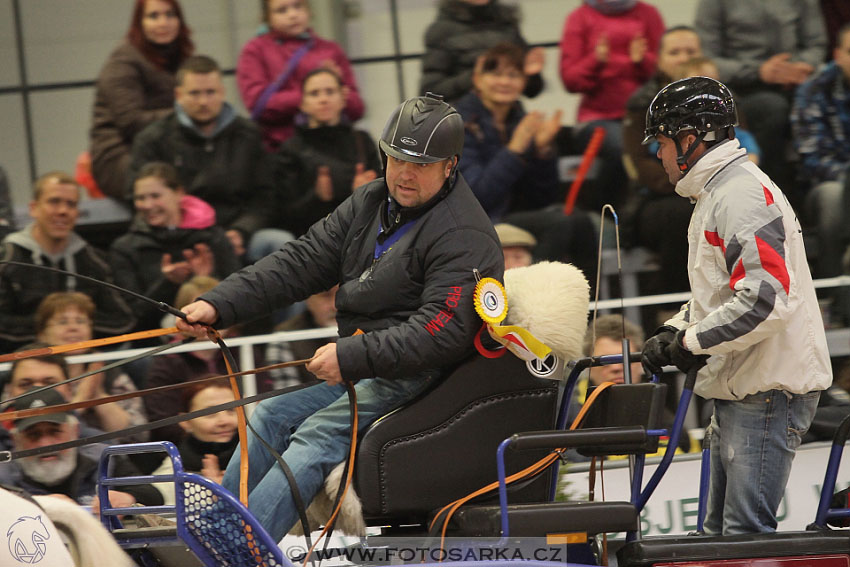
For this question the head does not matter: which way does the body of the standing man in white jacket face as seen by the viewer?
to the viewer's left

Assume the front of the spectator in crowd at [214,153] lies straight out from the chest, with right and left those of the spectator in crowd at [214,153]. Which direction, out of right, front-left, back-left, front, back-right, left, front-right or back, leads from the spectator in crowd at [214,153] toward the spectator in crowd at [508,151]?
left

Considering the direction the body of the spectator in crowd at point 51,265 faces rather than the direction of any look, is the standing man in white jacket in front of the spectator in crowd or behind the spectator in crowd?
in front

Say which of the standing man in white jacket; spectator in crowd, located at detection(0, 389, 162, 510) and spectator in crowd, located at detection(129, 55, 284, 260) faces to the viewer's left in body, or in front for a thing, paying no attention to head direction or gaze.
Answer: the standing man in white jacket

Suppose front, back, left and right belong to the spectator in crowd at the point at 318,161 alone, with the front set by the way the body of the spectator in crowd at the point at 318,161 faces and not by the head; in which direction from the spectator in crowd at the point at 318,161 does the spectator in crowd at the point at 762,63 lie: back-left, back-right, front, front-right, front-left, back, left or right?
left

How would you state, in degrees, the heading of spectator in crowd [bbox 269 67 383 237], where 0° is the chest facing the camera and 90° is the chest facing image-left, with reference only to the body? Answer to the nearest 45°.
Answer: approximately 0°

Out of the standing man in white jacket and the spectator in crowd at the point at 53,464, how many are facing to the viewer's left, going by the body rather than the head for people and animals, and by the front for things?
1

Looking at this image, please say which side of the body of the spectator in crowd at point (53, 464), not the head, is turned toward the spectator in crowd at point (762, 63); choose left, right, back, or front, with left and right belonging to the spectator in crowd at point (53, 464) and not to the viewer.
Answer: left

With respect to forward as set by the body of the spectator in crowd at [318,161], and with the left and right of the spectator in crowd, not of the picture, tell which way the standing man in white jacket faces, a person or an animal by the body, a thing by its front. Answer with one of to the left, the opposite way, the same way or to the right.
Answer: to the right
